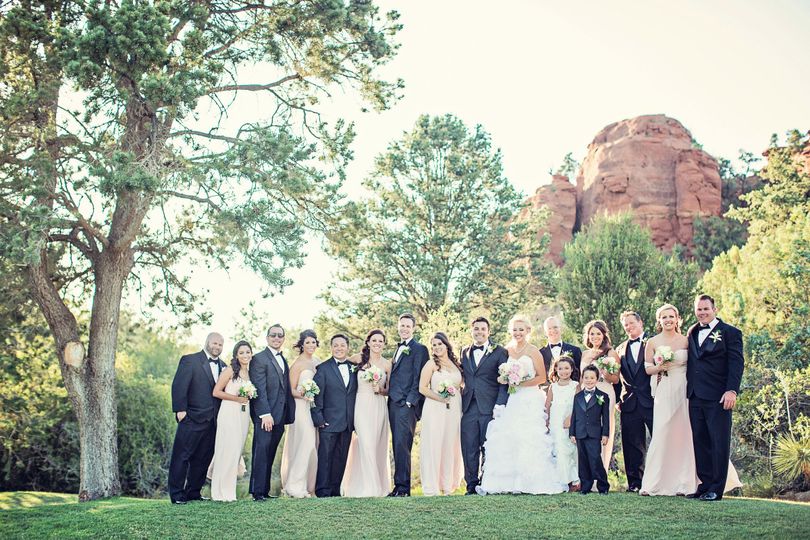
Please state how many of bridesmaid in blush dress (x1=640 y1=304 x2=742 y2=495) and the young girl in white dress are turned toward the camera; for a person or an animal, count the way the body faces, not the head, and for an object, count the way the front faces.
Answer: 2

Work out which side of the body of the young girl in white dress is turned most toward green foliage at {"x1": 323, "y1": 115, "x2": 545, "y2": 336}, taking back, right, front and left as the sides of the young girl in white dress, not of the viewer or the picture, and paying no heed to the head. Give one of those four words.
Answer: back

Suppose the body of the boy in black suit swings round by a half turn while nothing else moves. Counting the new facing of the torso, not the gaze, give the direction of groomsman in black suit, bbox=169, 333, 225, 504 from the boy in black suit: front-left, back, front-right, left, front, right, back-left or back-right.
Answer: left

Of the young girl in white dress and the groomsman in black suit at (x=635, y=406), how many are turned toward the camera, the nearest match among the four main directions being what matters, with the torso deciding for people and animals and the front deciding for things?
2

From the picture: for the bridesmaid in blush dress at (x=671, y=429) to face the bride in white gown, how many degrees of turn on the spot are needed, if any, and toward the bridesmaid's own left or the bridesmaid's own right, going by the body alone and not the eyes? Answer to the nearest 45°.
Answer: approximately 90° to the bridesmaid's own right
